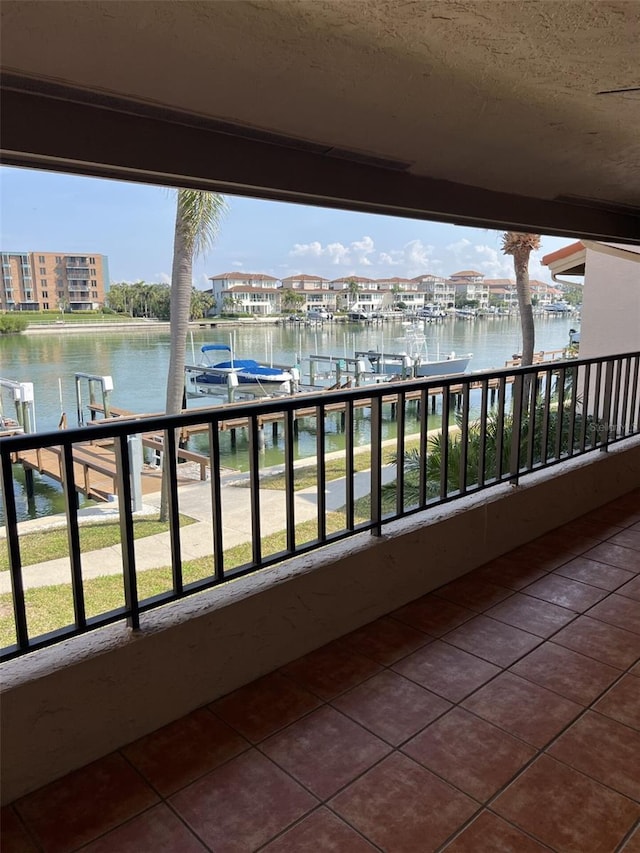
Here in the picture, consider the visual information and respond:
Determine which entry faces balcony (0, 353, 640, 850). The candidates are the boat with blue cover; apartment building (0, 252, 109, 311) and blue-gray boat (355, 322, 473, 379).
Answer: the apartment building

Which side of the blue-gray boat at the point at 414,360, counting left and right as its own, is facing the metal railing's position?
right

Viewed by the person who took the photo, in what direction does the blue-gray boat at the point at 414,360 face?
facing to the right of the viewer

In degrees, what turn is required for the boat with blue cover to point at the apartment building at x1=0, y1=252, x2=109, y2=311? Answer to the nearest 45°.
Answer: approximately 135° to its left

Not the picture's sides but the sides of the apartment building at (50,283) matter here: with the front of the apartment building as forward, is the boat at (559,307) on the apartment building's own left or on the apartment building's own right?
on the apartment building's own left
